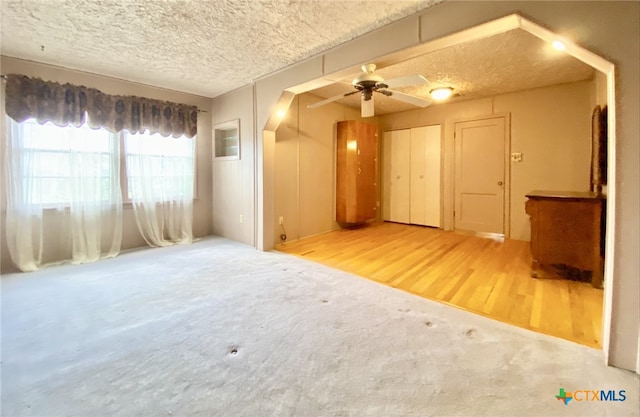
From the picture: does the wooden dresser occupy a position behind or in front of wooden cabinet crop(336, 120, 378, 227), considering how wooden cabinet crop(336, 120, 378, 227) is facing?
in front

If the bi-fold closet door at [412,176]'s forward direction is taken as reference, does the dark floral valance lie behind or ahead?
ahead

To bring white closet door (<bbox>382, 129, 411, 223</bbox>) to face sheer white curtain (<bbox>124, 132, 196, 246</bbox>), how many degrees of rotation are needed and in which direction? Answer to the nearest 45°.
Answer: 0° — it already faces it

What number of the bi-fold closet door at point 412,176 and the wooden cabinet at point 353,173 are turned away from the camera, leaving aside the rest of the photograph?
0

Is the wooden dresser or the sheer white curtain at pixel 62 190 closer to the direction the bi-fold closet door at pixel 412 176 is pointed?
the sheer white curtain

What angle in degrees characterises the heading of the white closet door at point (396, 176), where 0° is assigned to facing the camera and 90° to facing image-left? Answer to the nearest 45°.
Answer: approximately 45°

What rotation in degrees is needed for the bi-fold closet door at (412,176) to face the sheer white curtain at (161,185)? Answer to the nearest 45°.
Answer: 0° — it already faces it
